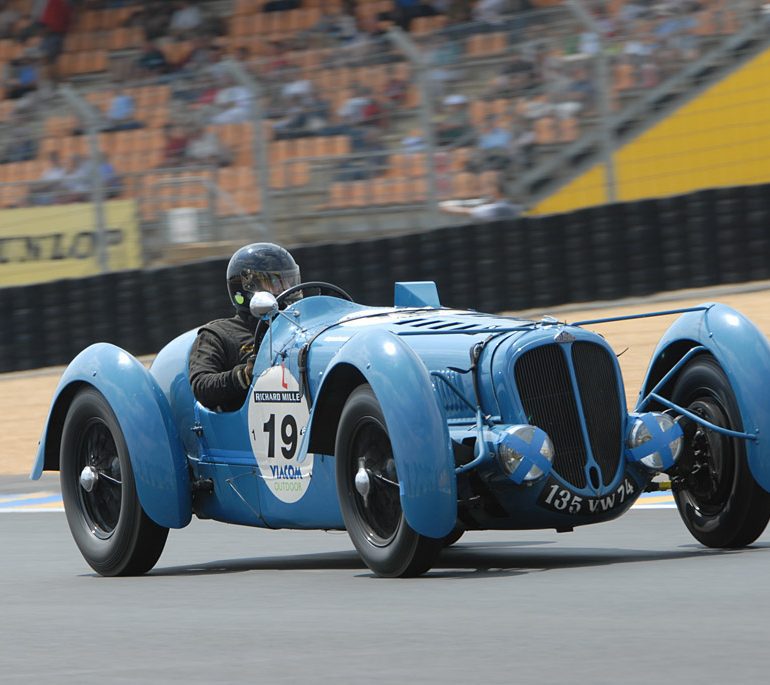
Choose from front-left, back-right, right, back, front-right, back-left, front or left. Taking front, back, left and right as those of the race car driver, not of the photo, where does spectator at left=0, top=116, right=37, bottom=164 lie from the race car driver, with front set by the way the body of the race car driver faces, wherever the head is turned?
back-left

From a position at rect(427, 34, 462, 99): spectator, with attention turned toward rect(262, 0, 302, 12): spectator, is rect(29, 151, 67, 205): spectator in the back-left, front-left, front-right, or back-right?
front-left

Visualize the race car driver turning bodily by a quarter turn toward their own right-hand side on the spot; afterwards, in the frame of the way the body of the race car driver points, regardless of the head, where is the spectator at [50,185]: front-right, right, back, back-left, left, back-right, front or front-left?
back-right

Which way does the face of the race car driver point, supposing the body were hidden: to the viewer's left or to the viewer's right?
to the viewer's right

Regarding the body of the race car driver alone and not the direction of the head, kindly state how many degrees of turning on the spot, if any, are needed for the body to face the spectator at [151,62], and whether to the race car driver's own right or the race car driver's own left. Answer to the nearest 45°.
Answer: approximately 135° to the race car driver's own left

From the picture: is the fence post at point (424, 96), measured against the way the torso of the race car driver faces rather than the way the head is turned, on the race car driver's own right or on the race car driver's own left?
on the race car driver's own left

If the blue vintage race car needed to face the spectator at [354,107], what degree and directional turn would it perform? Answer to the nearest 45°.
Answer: approximately 135° to its left

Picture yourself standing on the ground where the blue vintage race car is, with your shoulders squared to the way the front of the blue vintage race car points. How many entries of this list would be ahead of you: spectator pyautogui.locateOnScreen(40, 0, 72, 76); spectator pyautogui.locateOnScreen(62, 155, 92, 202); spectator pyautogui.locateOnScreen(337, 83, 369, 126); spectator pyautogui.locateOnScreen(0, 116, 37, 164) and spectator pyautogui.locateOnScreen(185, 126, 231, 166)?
0

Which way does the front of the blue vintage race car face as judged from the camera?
facing the viewer and to the right of the viewer

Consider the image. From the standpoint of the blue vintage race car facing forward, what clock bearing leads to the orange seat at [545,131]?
The orange seat is roughly at 8 o'clock from the blue vintage race car.

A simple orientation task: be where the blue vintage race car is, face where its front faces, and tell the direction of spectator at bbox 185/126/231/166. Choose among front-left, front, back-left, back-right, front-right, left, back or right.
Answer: back-left

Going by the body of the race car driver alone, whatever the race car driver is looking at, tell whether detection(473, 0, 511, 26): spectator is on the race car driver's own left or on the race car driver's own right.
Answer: on the race car driver's own left

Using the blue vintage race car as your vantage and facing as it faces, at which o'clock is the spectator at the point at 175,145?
The spectator is roughly at 7 o'clock from the blue vintage race car.

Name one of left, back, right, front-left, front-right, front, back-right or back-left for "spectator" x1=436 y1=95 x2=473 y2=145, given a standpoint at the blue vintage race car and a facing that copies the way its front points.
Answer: back-left

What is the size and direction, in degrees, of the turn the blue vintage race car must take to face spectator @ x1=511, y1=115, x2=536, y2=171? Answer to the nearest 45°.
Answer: approximately 135° to its left
